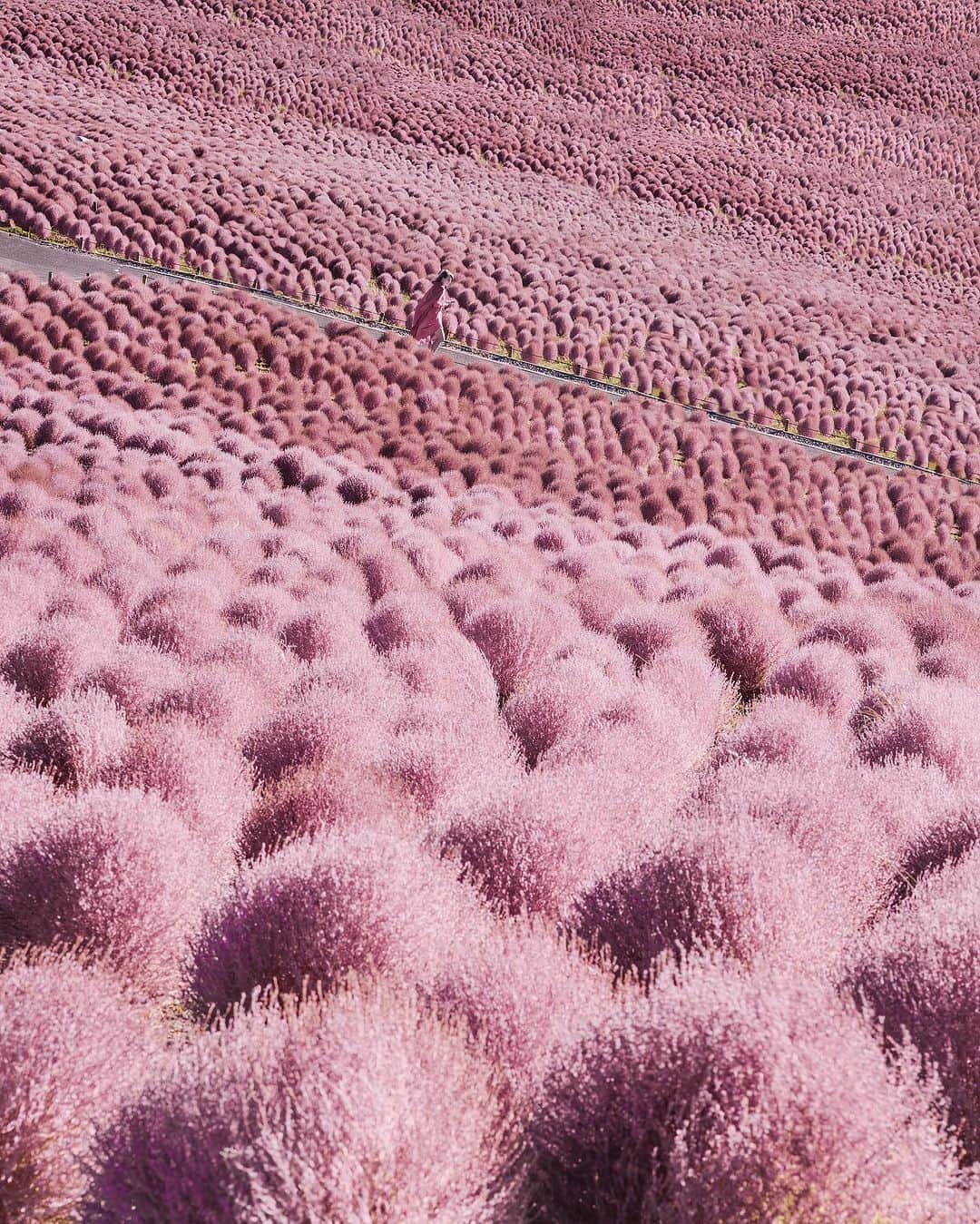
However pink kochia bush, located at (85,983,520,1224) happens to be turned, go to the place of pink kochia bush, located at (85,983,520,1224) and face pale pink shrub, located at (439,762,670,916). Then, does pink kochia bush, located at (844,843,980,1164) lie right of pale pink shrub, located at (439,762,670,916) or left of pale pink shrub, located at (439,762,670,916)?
right

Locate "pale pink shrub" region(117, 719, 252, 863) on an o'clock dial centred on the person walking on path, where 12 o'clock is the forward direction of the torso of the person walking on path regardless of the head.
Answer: The pale pink shrub is roughly at 3 o'clock from the person walking on path.

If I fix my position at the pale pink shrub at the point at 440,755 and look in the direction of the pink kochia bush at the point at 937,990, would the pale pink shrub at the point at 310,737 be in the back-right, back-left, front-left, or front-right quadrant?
back-right

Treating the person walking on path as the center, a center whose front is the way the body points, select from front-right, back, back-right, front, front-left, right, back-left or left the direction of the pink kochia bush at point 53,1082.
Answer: right

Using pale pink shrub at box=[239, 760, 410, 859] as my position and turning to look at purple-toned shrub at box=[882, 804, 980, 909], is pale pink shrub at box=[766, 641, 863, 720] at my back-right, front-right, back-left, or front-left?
front-left

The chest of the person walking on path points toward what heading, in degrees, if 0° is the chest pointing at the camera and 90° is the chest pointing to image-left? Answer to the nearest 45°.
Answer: approximately 270°
